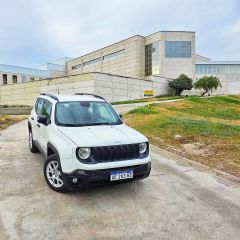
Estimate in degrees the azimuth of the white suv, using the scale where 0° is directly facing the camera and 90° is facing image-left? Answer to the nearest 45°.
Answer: approximately 315°
